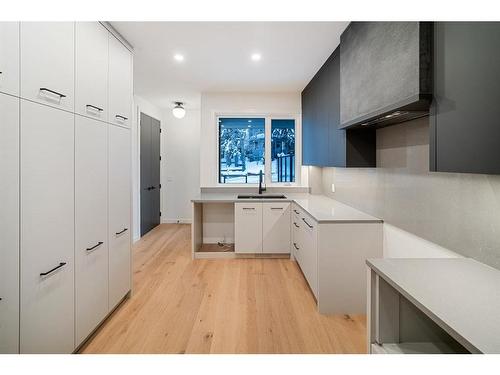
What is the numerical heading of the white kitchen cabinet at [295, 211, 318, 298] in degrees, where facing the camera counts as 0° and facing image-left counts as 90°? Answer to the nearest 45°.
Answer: approximately 90°

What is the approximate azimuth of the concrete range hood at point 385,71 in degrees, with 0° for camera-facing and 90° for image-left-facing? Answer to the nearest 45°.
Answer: approximately 45°
